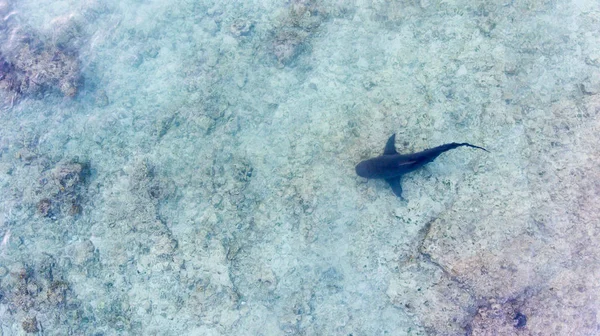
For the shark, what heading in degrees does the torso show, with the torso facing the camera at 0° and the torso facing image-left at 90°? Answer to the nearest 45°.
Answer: approximately 90°
